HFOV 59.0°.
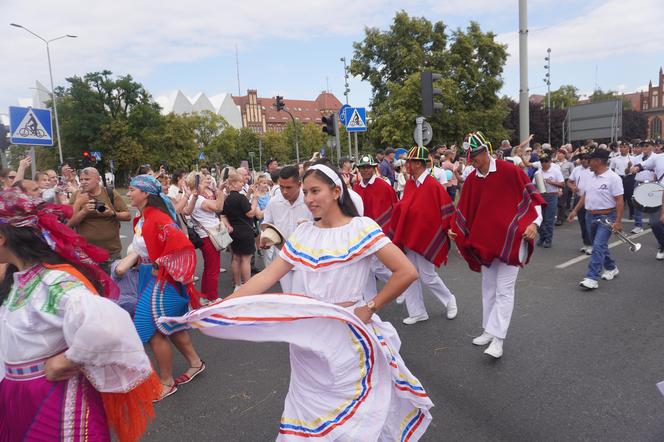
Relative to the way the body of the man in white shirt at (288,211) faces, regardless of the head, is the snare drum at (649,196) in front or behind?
behind

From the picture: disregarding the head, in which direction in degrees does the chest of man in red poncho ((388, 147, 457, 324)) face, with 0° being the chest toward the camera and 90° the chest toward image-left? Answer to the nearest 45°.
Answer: approximately 45°

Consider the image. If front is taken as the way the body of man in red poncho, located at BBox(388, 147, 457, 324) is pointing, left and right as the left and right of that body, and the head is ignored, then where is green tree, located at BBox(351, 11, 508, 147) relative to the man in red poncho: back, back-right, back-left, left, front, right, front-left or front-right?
back-right

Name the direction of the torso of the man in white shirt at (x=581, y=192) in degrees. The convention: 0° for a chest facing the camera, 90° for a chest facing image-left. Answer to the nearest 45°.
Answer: approximately 45°

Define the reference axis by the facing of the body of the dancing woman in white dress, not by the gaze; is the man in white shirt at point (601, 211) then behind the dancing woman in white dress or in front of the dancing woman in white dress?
behind

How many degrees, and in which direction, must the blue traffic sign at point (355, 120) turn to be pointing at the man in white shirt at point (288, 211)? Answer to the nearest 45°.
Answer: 0° — it already faces them

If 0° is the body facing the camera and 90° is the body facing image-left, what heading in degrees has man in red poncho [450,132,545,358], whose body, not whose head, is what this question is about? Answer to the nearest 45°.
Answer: approximately 45°

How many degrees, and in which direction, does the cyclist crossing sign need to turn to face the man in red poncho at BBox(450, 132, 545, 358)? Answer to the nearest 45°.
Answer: approximately 45° to its left

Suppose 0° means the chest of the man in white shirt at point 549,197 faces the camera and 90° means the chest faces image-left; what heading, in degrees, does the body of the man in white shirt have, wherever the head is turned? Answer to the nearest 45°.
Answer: approximately 45°

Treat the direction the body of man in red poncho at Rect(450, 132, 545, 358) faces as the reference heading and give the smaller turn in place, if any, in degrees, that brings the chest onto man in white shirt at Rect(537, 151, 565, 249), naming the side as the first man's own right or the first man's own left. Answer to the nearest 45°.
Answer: approximately 135° to the first man's own right
